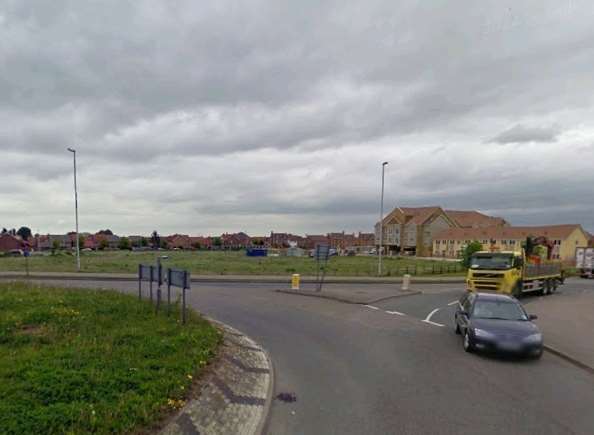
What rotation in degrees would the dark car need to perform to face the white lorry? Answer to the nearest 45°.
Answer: approximately 180°

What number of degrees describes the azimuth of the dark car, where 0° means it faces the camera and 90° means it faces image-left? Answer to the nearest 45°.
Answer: approximately 0°
